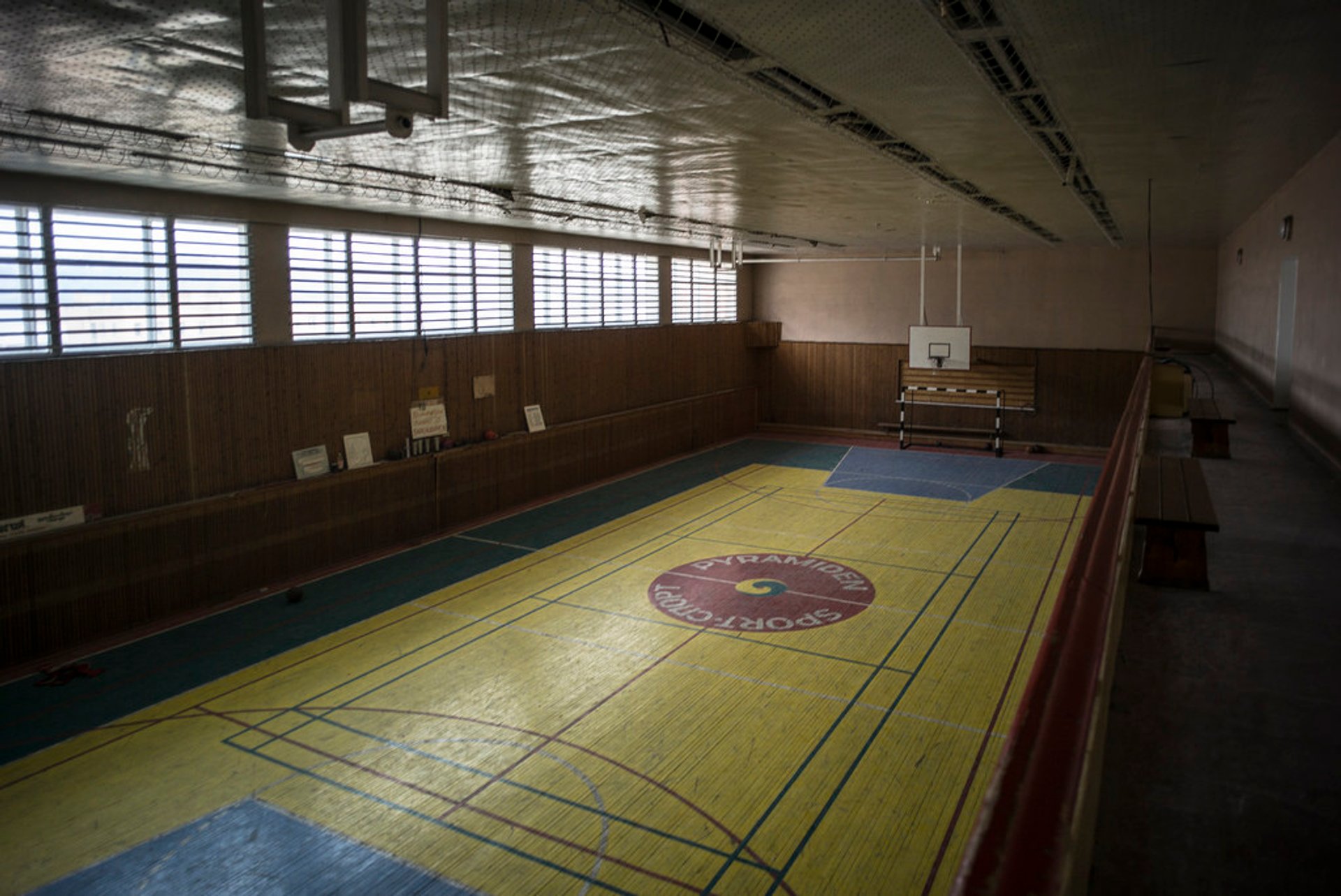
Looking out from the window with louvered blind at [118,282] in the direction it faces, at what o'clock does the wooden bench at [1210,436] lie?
The wooden bench is roughly at 12 o'clock from the window with louvered blind.

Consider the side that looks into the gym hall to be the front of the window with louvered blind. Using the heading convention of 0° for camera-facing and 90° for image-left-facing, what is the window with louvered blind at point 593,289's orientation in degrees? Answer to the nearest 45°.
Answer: approximately 315°

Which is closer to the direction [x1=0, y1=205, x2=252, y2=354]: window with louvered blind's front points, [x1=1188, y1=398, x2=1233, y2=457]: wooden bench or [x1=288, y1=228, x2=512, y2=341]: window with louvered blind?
the wooden bench
